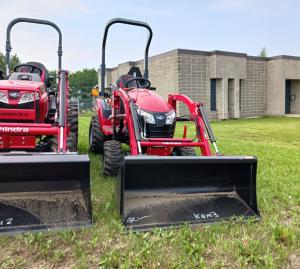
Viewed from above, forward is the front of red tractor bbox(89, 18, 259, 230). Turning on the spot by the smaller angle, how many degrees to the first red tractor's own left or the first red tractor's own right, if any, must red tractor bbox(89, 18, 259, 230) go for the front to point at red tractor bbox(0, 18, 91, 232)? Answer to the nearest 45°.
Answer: approximately 135° to the first red tractor's own right

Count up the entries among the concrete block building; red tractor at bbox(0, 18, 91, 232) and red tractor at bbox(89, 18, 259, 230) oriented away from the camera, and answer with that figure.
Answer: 0

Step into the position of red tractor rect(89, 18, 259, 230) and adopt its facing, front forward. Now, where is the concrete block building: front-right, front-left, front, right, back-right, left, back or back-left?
back-left

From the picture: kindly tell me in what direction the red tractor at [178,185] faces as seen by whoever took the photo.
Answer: facing the viewer and to the right of the viewer

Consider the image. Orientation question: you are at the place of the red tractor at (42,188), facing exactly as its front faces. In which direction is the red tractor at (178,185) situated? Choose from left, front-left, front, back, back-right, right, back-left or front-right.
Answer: left

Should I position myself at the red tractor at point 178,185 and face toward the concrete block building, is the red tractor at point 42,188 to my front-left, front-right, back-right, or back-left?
back-left

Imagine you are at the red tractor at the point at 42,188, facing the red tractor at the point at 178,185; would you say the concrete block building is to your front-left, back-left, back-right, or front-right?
front-left

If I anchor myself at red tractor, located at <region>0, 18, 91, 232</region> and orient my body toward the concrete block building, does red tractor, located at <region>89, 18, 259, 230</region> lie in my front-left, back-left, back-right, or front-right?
front-right

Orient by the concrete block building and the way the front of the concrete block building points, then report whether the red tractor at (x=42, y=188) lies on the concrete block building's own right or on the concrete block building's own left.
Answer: on the concrete block building's own right

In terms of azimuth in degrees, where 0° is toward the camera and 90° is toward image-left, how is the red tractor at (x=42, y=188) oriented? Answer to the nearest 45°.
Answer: approximately 0°

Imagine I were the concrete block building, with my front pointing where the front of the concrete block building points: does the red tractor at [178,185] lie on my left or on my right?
on my right

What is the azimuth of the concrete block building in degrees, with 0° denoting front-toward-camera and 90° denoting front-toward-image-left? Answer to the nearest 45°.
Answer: approximately 315°

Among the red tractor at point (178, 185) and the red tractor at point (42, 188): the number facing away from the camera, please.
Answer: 0

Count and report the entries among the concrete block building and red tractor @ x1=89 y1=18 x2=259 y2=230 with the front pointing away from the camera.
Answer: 0
